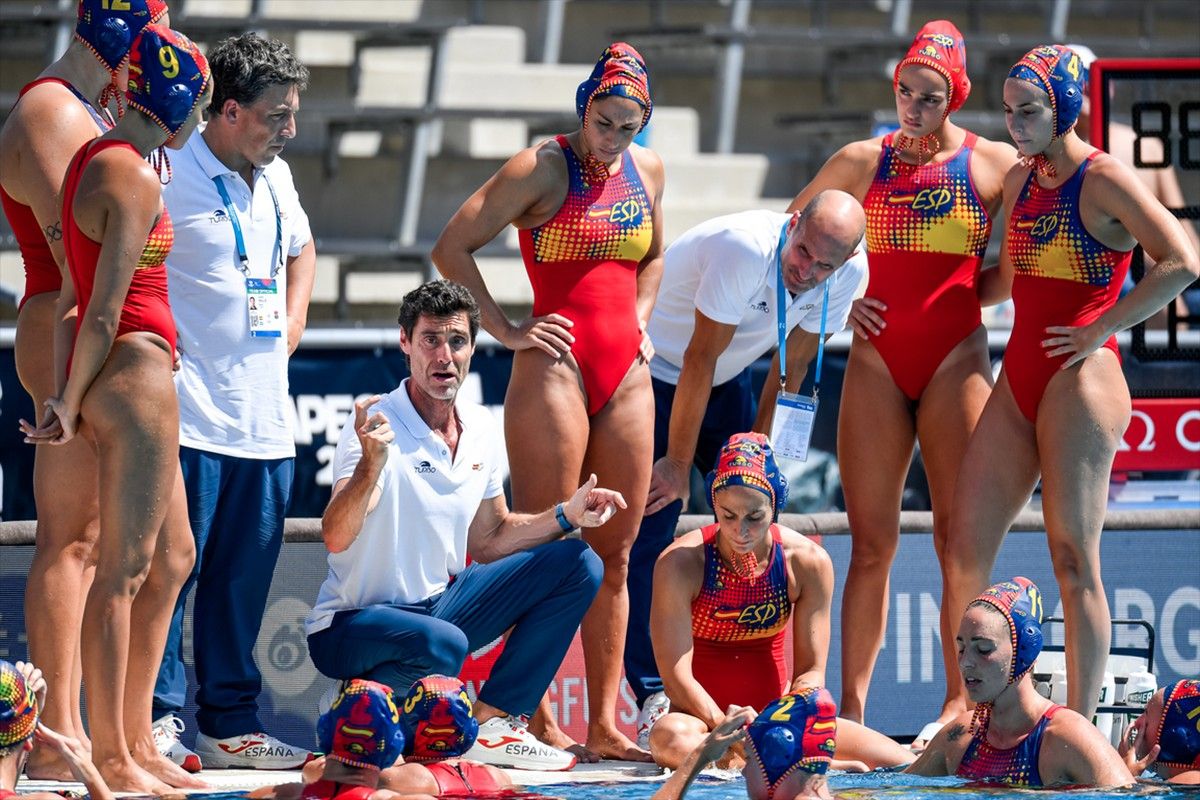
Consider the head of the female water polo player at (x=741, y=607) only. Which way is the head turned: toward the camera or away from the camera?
toward the camera

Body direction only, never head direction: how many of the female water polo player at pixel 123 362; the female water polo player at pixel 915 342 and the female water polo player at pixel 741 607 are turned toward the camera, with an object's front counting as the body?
2

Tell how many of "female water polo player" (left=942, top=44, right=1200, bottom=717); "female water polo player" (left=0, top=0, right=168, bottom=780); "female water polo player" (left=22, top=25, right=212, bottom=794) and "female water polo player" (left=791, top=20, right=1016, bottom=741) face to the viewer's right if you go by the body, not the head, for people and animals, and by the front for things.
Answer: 2

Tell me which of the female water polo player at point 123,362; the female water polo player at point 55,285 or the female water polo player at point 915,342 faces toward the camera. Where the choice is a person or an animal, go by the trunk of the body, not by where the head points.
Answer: the female water polo player at point 915,342

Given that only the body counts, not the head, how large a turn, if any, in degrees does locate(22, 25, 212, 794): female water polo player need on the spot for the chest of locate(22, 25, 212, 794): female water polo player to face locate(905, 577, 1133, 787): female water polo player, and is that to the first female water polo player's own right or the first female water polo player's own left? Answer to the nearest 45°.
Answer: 0° — they already face them

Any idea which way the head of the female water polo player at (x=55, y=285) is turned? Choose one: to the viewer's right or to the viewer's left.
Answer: to the viewer's right

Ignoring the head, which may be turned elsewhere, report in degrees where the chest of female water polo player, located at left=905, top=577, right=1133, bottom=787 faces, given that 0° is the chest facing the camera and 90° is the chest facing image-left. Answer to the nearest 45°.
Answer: approximately 45°

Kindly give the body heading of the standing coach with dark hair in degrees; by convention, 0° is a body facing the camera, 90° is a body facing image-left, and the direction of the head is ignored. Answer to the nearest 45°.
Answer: approximately 315°

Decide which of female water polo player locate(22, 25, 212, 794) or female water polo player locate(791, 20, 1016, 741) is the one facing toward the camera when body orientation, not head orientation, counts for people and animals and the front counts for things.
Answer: female water polo player locate(791, 20, 1016, 741)

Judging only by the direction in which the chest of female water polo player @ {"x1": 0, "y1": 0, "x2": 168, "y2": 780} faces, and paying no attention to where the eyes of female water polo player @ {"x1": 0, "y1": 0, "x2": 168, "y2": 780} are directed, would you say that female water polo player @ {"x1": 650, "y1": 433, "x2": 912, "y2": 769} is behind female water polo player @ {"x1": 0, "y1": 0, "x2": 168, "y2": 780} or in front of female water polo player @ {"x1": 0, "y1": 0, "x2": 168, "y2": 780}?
in front

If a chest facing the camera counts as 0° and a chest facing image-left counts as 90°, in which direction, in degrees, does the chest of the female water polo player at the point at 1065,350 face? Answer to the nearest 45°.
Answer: approximately 45°

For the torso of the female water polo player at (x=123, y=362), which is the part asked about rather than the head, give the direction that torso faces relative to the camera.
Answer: to the viewer's right

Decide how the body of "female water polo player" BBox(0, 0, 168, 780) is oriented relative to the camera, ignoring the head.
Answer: to the viewer's right

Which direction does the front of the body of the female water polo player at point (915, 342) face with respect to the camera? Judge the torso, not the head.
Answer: toward the camera

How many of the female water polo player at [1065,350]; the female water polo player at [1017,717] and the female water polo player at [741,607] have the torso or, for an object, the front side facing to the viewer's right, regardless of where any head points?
0
